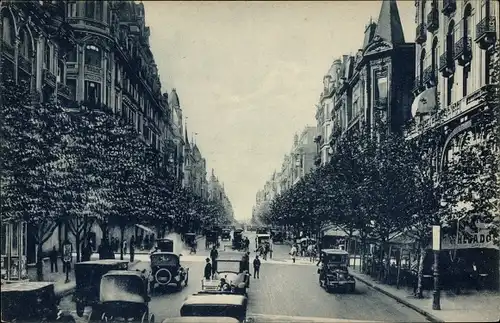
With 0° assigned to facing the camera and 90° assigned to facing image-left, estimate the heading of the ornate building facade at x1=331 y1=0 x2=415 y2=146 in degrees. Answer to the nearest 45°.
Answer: approximately 45°

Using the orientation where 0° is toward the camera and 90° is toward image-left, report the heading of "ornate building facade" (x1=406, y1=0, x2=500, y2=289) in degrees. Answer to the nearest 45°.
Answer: approximately 45°

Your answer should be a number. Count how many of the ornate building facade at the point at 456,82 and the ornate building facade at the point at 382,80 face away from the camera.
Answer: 0

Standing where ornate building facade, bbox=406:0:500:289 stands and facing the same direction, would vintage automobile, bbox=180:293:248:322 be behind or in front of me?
in front
